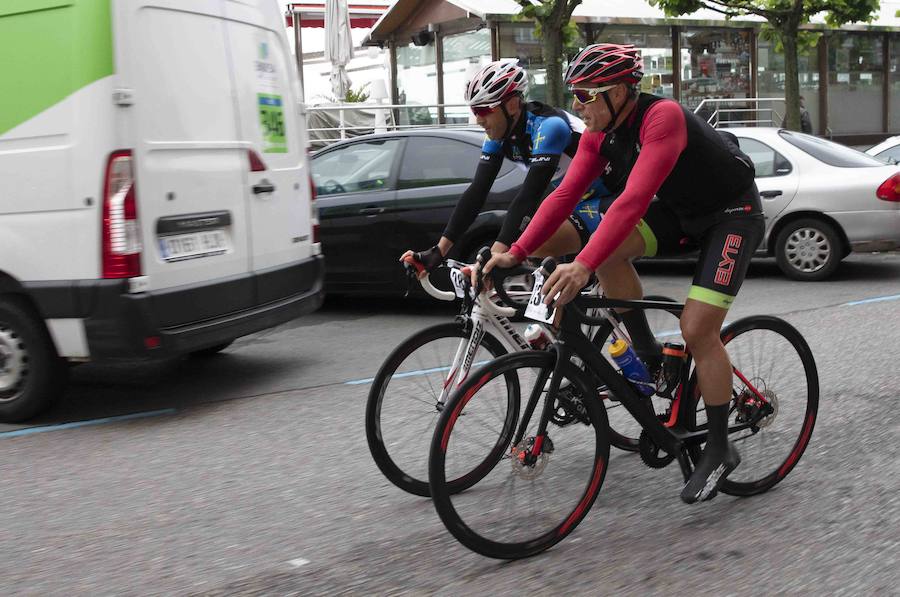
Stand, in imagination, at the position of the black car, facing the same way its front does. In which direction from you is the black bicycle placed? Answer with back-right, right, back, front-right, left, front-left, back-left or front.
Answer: left

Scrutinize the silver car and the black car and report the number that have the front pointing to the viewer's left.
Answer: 2

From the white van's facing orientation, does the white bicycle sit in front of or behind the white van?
behind

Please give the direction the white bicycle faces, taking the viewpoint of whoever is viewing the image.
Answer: facing the viewer and to the left of the viewer

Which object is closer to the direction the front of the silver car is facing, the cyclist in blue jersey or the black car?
the black car

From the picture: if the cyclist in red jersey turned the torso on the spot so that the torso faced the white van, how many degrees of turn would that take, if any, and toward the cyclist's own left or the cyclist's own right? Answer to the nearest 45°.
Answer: approximately 90° to the cyclist's own right

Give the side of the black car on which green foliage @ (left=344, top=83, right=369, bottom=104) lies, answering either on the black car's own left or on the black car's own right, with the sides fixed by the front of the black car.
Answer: on the black car's own right

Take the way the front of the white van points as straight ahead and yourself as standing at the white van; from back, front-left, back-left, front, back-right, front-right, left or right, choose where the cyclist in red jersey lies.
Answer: back

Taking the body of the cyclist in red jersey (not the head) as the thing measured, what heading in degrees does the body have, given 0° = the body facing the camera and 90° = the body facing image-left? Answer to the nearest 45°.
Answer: approximately 45°

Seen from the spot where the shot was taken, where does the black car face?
facing to the left of the viewer

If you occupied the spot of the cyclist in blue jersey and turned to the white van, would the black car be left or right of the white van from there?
right

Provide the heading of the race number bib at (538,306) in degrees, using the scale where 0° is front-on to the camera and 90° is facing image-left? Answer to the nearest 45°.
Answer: approximately 45°

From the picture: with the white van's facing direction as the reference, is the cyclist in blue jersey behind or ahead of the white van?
behind

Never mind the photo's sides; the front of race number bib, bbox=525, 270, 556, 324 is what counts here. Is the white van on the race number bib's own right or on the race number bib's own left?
on the race number bib's own right

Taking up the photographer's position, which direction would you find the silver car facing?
facing to the left of the viewer
